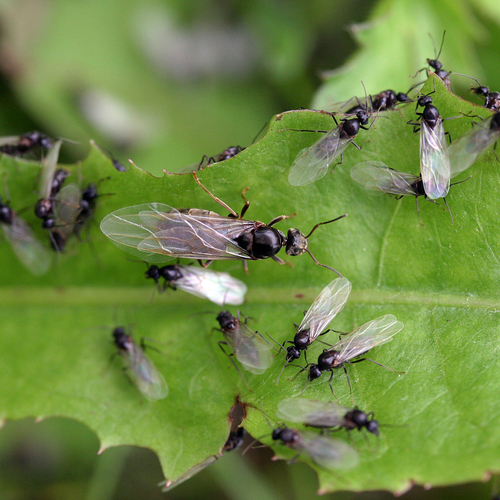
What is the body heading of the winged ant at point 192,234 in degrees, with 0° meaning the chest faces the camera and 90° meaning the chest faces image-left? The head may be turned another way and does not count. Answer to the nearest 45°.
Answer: approximately 270°

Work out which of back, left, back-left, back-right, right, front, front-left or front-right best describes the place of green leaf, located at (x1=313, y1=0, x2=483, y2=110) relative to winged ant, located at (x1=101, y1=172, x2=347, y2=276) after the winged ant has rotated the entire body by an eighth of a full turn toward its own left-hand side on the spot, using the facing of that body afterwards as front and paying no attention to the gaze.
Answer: front
